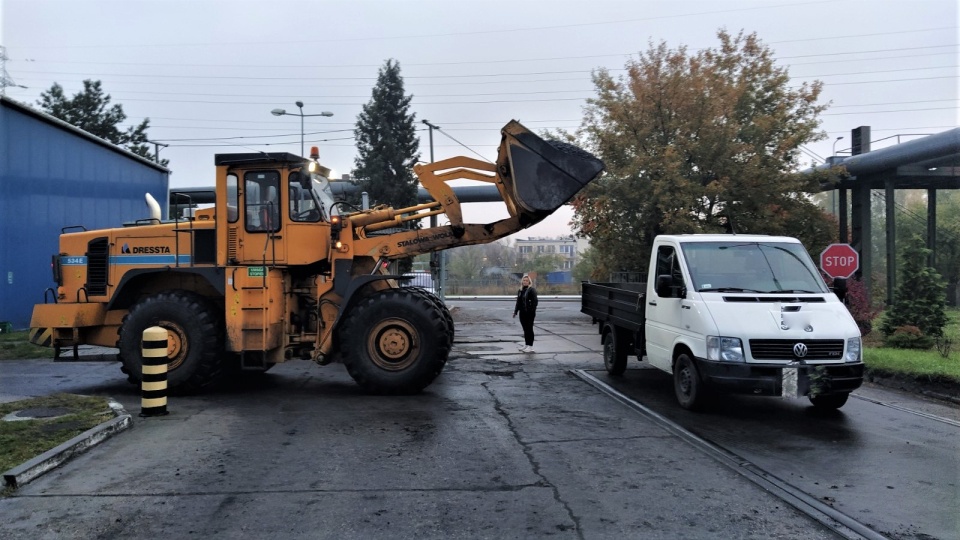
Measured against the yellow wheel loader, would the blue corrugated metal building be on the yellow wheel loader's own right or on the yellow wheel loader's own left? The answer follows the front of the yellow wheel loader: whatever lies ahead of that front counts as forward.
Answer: on the yellow wheel loader's own left

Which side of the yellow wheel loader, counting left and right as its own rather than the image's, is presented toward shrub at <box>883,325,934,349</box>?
front

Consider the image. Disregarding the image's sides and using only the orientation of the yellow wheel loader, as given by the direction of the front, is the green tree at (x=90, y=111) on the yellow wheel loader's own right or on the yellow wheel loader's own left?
on the yellow wheel loader's own left

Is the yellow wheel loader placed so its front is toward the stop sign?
yes

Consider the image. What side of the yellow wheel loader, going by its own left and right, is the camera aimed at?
right

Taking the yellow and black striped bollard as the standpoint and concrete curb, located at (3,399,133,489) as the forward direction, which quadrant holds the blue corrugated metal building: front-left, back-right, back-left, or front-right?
back-right

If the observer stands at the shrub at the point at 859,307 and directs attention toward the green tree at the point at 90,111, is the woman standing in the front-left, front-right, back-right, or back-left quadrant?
front-left

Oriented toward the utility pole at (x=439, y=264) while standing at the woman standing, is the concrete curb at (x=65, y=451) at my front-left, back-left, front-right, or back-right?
back-left

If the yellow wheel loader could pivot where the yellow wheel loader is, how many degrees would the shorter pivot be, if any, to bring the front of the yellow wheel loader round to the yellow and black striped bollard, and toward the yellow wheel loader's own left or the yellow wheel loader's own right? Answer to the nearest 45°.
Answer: approximately 135° to the yellow wheel loader's own right
